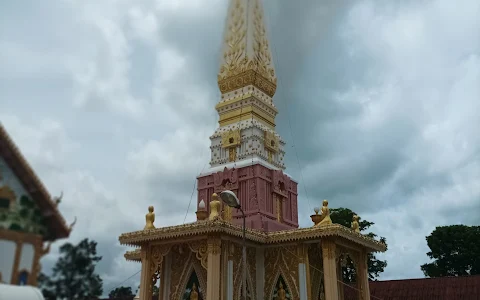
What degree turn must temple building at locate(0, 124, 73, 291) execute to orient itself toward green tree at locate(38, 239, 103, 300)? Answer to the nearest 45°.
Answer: approximately 90° to its left

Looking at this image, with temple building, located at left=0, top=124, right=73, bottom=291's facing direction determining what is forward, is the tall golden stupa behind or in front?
in front

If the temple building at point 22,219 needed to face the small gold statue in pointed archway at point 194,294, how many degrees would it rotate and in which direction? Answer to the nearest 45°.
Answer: approximately 135° to its left

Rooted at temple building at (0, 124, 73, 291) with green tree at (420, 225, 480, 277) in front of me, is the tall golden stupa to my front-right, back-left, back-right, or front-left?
front-left

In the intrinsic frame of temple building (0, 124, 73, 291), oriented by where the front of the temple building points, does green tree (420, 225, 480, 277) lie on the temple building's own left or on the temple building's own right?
on the temple building's own left

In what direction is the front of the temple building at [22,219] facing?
toward the camera
